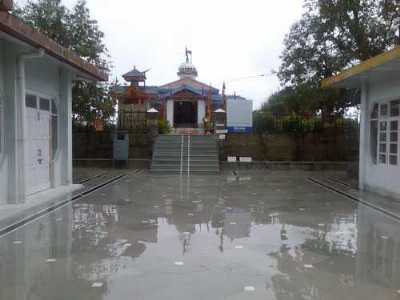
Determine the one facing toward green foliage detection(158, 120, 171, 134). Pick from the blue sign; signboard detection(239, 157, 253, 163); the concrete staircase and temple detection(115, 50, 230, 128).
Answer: the temple

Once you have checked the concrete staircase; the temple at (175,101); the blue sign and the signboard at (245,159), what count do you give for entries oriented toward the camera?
4

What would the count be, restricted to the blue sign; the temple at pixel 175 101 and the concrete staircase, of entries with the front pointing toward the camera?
3

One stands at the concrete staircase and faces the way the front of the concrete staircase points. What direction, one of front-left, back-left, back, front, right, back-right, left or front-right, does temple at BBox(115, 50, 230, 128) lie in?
back

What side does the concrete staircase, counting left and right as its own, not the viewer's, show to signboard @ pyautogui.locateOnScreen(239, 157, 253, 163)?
left

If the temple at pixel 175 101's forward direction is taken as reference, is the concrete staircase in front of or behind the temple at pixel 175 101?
in front

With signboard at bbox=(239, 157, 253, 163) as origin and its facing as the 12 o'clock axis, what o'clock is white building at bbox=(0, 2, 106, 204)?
The white building is roughly at 1 o'clock from the signboard.

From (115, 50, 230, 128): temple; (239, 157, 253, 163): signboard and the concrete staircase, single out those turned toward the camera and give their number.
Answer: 3

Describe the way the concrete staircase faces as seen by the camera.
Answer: facing the viewer

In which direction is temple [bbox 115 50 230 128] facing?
toward the camera

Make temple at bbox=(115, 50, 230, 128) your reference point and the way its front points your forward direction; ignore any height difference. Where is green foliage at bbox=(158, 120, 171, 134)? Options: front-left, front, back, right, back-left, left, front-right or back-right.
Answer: front

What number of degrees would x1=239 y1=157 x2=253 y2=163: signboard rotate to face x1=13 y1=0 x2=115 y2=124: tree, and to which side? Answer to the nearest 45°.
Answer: approximately 45° to its right
